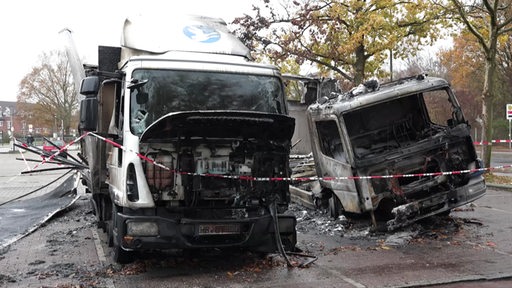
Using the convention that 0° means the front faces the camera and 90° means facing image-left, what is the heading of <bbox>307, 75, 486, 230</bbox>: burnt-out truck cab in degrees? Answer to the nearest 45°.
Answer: approximately 315°

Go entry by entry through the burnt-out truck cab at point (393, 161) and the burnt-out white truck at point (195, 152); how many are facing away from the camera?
0

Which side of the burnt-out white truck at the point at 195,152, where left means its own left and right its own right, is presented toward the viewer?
front

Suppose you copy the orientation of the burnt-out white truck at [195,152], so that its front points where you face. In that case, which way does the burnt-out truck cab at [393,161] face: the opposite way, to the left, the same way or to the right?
the same way

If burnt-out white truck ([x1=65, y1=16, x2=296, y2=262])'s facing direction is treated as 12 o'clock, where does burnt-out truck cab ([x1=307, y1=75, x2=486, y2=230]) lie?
The burnt-out truck cab is roughly at 8 o'clock from the burnt-out white truck.

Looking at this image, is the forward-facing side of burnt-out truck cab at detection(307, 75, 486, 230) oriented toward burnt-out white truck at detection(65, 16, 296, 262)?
no
